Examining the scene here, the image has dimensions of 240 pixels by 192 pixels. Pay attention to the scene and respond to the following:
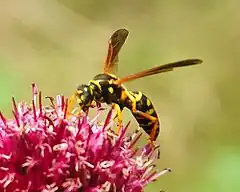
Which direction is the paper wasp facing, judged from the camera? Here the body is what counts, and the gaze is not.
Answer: to the viewer's left
